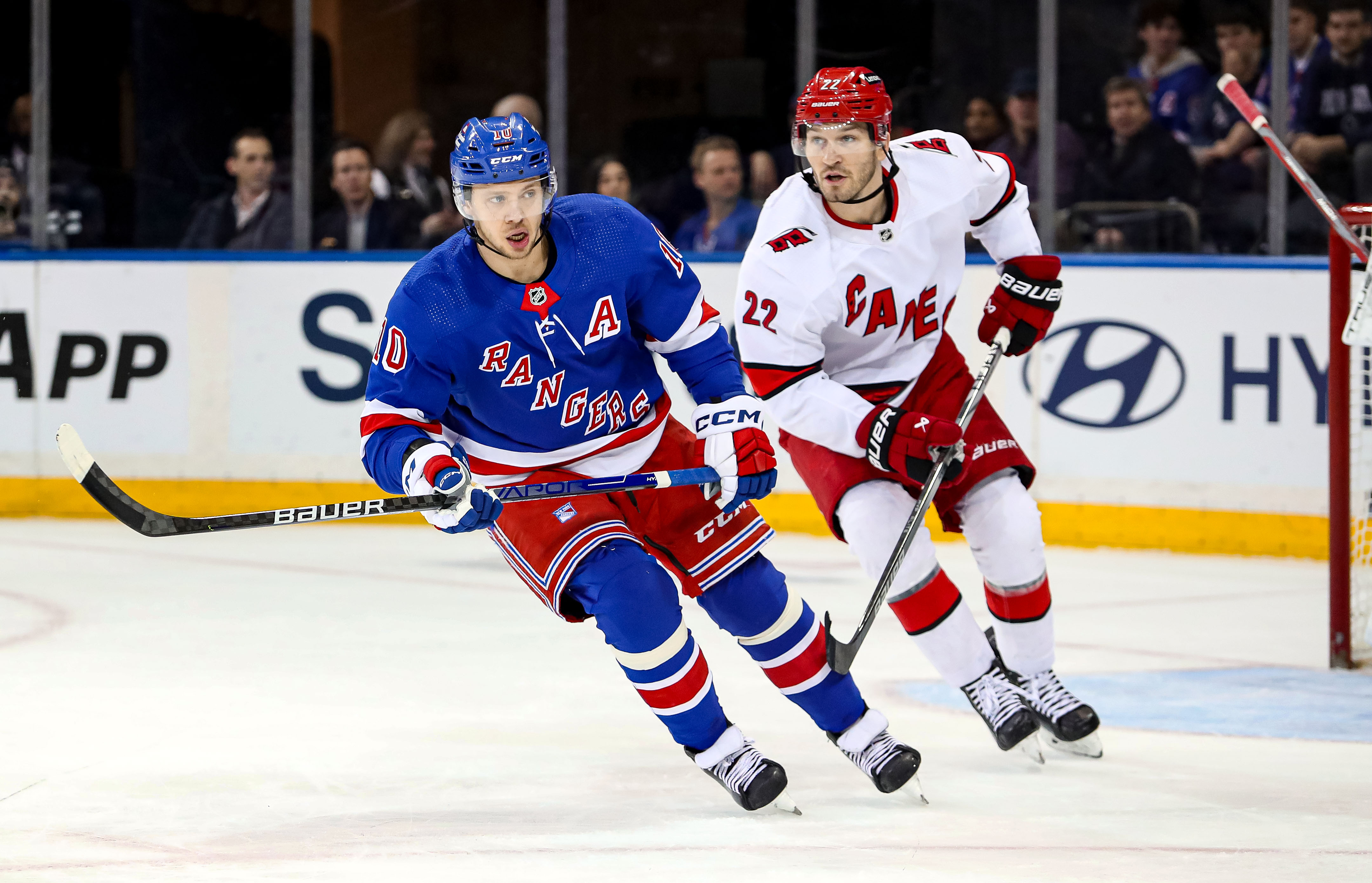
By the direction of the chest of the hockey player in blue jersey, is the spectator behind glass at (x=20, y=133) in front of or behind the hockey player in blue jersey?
behind

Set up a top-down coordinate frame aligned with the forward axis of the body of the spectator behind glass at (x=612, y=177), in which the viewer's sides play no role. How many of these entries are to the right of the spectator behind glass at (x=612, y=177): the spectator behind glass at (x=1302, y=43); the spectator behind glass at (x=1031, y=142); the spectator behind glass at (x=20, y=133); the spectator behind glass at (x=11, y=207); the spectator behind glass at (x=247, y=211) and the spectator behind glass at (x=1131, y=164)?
3

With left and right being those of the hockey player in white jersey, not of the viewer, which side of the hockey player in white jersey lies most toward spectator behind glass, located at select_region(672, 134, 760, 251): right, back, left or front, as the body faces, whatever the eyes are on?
back

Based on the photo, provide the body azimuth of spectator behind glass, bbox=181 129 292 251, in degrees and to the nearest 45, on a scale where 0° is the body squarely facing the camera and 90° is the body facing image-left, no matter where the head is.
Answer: approximately 0°

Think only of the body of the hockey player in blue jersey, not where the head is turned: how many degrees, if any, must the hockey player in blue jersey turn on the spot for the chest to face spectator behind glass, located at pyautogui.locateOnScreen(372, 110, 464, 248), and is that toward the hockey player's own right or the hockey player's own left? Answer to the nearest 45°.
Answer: approximately 180°

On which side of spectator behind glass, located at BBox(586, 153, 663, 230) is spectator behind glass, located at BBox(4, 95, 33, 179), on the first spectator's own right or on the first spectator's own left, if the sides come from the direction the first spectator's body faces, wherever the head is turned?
on the first spectator's own right

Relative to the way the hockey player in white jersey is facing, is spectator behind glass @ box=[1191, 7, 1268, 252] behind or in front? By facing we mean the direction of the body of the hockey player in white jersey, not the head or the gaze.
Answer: behind
